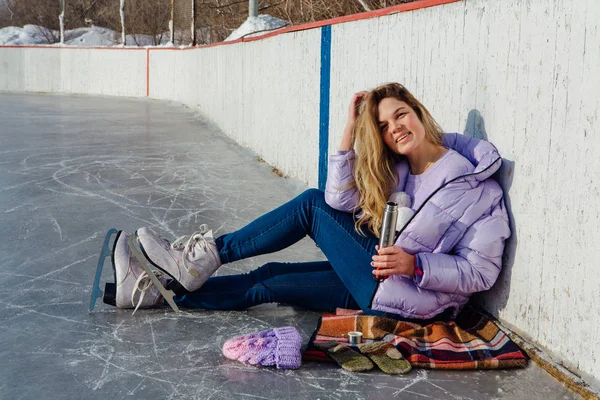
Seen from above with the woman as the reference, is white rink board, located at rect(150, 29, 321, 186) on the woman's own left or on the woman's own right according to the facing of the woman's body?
on the woman's own right

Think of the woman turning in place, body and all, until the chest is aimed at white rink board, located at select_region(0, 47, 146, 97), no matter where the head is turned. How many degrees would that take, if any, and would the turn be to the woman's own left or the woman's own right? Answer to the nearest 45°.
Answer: approximately 135° to the woman's own right

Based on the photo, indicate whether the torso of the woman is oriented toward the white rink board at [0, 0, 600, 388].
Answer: no

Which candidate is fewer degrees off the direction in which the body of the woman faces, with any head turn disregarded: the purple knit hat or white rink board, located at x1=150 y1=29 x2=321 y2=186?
the purple knit hat

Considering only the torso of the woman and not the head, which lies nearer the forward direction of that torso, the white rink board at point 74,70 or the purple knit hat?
the purple knit hat

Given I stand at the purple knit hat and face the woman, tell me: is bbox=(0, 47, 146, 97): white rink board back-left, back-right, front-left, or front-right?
front-left

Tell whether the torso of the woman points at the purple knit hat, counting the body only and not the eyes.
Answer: yes
